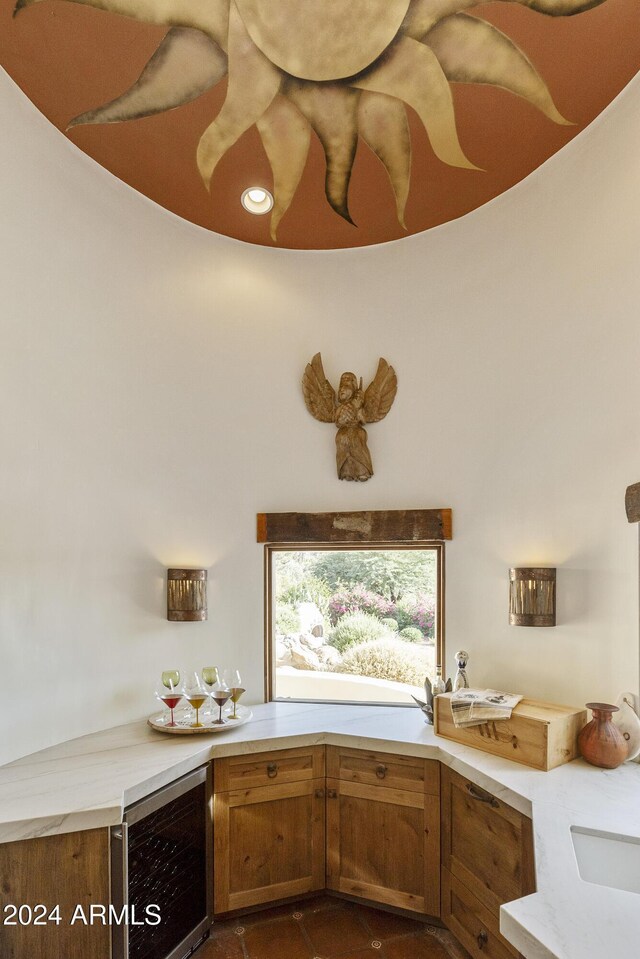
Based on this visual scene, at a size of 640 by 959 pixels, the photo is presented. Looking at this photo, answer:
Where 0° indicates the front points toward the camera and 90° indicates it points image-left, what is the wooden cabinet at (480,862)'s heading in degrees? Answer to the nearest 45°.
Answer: approximately 45°

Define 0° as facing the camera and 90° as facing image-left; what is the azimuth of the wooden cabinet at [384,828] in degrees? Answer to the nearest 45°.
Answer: approximately 45°
